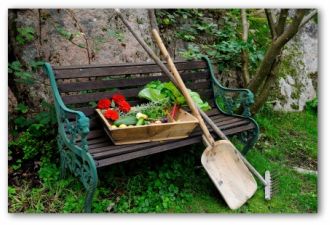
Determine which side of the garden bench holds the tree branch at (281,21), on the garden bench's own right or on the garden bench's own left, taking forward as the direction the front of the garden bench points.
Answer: on the garden bench's own left

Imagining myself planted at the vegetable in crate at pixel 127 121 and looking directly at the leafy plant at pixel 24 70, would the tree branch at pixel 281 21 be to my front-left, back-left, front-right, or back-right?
back-right

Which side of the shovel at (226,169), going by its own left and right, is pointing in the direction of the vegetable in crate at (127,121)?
right

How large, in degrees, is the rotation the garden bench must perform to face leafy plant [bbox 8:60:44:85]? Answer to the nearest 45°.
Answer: approximately 180°

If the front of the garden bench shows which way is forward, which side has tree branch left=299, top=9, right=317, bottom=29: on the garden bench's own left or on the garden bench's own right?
on the garden bench's own left

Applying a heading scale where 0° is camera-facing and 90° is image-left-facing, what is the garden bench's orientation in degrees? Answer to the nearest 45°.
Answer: approximately 315°

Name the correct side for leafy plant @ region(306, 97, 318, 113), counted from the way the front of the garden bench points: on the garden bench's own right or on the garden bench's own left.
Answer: on the garden bench's own left
